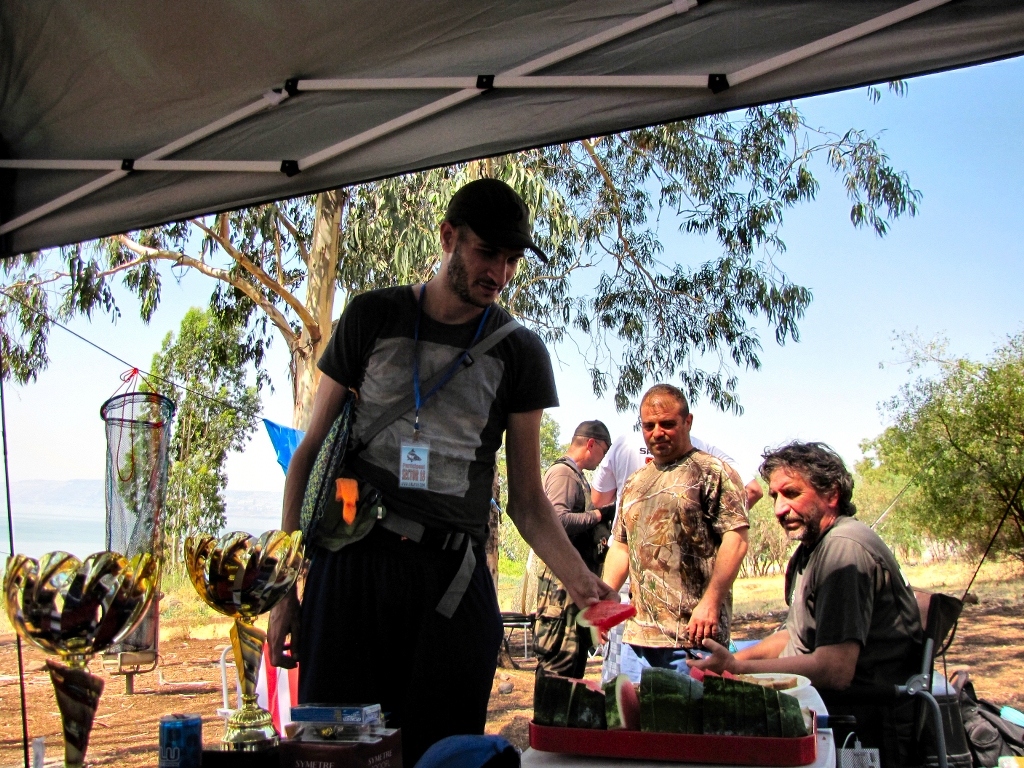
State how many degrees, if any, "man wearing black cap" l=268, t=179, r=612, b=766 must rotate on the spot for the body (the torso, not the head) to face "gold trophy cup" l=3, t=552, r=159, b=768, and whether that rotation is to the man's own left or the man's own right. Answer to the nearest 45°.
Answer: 0° — they already face it

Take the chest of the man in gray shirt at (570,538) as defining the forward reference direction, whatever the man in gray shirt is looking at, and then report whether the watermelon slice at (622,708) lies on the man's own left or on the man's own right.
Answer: on the man's own right

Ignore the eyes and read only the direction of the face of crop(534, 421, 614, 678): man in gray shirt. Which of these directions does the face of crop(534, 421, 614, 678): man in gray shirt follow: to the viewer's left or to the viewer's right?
to the viewer's right

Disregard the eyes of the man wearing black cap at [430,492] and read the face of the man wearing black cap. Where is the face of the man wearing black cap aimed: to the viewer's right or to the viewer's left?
to the viewer's right

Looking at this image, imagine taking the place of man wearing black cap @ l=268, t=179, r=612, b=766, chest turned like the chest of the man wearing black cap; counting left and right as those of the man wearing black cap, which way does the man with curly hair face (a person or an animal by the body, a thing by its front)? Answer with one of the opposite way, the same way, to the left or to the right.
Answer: to the right

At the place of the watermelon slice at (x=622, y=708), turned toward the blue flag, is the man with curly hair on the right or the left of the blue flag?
right

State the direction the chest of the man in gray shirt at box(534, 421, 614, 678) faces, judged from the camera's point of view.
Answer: to the viewer's right

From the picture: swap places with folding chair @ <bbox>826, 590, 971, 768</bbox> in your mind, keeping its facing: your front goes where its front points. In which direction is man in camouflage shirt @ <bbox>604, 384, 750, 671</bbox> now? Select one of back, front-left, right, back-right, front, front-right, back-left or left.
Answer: front-right

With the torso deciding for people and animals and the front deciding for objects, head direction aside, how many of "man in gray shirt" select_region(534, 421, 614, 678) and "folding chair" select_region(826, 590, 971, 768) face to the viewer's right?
1

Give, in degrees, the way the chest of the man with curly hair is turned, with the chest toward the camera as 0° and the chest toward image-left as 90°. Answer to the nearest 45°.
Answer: approximately 90°

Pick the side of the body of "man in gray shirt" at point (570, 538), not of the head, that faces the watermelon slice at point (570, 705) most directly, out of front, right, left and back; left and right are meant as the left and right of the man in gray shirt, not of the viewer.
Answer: right

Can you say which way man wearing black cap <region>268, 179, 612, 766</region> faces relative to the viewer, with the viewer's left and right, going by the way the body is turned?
facing the viewer

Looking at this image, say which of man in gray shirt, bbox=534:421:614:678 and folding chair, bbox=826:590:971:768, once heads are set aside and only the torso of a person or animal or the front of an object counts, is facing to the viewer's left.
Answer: the folding chair

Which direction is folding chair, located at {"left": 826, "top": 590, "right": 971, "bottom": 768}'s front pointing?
to the viewer's left
